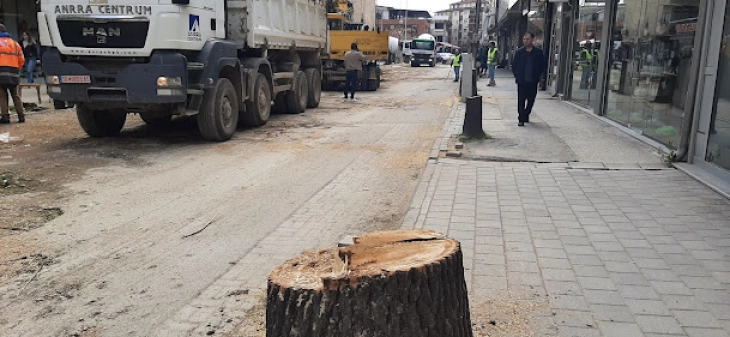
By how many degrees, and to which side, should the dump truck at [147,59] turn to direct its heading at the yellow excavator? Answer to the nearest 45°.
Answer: approximately 180°

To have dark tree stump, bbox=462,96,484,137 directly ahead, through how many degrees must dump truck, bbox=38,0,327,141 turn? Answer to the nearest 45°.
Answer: approximately 135° to its left

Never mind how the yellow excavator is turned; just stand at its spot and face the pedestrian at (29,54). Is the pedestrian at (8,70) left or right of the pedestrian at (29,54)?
left

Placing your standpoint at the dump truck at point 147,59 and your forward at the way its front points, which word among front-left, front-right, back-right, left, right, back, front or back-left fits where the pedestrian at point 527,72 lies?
back-left

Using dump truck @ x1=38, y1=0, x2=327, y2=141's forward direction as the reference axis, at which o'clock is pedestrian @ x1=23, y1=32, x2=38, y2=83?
The pedestrian is roughly at 4 o'clock from the dump truck.

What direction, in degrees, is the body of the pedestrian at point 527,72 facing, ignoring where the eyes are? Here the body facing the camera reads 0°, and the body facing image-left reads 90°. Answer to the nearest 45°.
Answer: approximately 0°

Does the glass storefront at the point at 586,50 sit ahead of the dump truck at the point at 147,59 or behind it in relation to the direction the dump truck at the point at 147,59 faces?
behind

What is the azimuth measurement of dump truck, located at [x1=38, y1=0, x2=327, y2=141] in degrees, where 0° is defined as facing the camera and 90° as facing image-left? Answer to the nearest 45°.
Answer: approximately 45°
